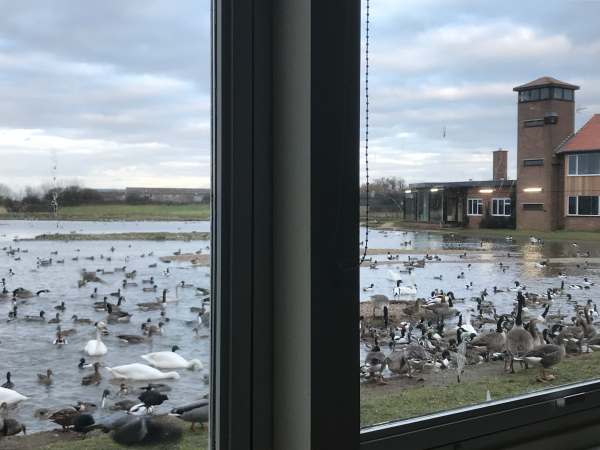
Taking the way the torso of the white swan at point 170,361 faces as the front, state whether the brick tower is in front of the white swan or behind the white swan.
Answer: in front

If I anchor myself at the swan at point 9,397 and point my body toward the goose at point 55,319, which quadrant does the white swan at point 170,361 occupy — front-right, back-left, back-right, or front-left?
front-right

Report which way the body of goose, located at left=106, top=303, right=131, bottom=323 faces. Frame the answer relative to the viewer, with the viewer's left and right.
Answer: facing to the left of the viewer
